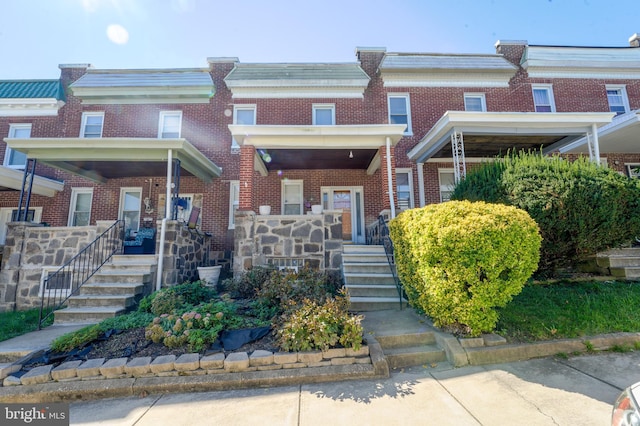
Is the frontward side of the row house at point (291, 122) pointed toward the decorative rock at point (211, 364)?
yes

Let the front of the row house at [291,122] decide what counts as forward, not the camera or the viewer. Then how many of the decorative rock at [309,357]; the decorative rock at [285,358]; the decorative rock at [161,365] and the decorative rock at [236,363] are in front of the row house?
4

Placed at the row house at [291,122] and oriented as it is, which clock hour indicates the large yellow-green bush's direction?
The large yellow-green bush is roughly at 11 o'clock from the row house.

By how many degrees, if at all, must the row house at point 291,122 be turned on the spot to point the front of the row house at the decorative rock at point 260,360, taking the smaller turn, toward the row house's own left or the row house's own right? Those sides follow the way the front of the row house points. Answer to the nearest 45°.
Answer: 0° — it already faces it

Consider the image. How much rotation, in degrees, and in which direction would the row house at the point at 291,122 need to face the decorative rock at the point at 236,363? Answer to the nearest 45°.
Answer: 0° — it already faces it

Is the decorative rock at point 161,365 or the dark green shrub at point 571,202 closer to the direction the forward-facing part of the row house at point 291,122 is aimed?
the decorative rock

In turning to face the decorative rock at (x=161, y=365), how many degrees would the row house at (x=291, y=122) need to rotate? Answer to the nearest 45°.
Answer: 0° — it already faces it

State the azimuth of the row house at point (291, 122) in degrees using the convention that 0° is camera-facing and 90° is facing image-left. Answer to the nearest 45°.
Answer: approximately 0°

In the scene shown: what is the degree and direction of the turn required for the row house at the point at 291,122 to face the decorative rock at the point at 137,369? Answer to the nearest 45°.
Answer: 0° — it already faces it

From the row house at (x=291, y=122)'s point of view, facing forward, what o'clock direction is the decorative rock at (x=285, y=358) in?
The decorative rock is roughly at 12 o'clock from the row house.
